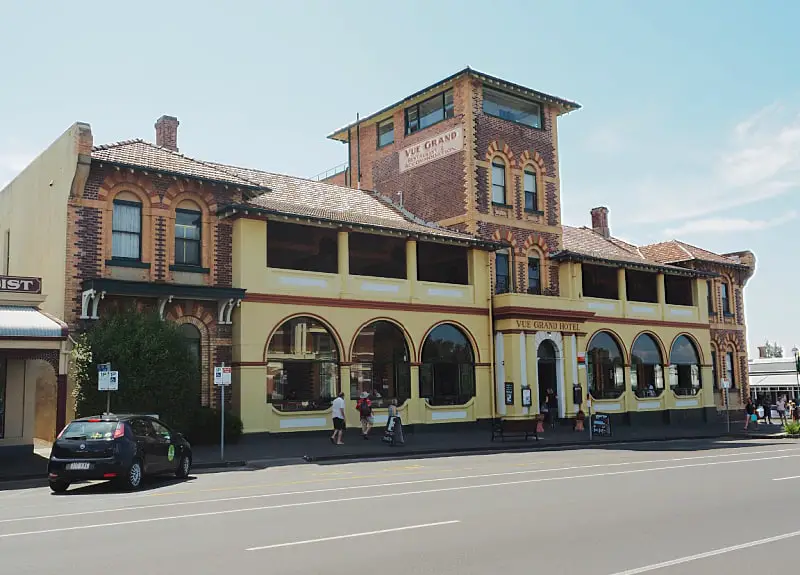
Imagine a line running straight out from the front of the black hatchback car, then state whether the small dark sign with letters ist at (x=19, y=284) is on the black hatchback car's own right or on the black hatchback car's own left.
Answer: on the black hatchback car's own left

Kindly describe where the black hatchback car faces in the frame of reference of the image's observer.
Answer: facing away from the viewer and to the right of the viewer

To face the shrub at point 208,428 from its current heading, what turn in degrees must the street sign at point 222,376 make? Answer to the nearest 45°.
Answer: approximately 180°

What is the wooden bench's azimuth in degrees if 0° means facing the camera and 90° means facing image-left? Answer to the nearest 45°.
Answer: approximately 0°

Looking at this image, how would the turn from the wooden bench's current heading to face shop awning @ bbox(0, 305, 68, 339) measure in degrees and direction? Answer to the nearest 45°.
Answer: approximately 45° to its right

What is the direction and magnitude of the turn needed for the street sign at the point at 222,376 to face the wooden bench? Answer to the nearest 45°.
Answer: approximately 135° to its left

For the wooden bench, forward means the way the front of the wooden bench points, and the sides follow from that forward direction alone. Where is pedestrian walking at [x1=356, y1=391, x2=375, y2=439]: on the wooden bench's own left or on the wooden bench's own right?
on the wooden bench's own right

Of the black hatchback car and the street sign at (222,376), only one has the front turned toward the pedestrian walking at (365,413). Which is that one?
the black hatchback car

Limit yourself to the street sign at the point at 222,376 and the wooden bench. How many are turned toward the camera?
2
